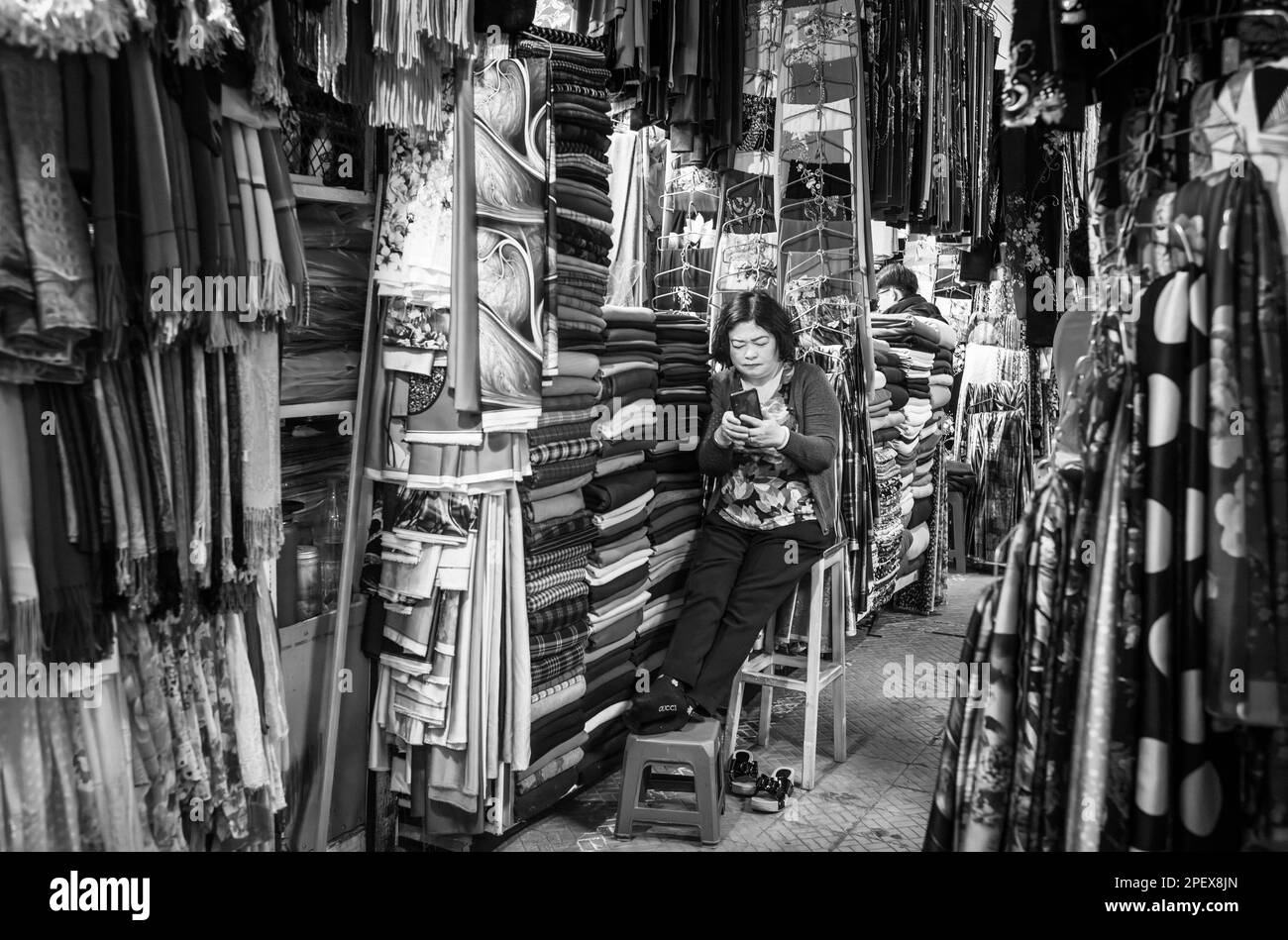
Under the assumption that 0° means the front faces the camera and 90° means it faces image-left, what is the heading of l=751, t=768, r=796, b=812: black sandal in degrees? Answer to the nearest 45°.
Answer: approximately 45°

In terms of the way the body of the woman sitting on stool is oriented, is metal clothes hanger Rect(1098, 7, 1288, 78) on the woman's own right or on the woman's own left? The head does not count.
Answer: on the woman's own left

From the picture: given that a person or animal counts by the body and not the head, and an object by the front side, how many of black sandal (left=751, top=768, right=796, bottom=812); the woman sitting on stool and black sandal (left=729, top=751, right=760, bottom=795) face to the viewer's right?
0

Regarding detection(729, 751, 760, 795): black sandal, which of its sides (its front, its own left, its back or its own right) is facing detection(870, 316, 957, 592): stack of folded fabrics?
back

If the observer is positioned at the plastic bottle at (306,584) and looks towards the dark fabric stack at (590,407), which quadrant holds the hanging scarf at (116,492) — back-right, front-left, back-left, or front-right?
back-right

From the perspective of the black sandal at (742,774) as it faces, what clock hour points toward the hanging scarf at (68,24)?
The hanging scarf is roughly at 1 o'clock from the black sandal.

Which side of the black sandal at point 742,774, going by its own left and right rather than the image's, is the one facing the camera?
front

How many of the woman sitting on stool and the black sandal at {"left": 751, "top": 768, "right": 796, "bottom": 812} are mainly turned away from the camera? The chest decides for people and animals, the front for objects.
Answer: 0

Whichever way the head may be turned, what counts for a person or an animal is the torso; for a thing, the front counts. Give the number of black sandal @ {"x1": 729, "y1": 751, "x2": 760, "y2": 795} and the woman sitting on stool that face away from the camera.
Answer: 0

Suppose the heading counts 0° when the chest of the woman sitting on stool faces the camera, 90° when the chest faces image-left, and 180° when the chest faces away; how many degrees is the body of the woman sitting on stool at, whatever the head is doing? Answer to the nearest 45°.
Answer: approximately 45°
